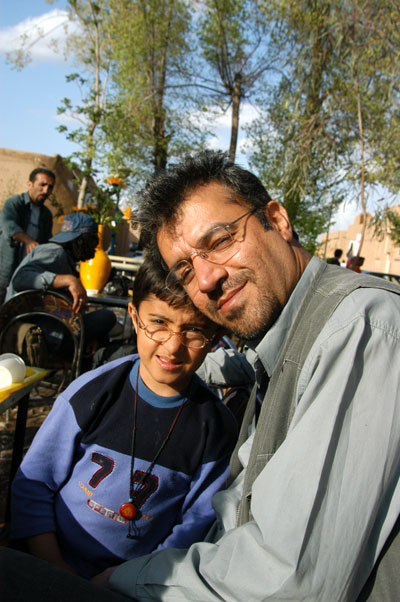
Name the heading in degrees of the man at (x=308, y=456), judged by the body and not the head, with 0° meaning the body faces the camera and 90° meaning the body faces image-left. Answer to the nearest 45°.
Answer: approximately 45°

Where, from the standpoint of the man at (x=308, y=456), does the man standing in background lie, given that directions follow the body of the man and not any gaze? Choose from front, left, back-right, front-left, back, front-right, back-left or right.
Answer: right

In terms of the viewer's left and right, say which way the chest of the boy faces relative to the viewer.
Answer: facing the viewer

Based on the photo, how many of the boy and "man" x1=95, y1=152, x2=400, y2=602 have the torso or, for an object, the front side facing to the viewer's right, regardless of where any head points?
0

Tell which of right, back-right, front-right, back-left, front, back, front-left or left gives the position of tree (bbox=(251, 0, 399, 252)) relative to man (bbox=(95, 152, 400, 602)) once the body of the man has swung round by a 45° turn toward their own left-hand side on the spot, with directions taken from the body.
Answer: back

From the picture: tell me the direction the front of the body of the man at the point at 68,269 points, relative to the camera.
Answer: to the viewer's right

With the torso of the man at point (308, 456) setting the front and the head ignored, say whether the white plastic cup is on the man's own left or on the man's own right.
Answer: on the man's own right

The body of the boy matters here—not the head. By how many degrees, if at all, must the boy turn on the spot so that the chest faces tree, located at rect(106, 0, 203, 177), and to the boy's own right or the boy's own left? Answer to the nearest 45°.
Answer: approximately 180°

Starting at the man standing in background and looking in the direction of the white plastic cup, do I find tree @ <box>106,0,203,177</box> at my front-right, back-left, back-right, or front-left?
back-left

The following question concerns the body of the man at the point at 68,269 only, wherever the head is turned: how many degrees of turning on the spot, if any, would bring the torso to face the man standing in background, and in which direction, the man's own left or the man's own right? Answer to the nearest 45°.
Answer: approximately 90° to the man's own left

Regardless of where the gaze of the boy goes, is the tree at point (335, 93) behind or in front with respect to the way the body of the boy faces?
behind

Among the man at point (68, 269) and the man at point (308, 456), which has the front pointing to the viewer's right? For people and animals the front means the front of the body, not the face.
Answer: the man at point (68, 269)

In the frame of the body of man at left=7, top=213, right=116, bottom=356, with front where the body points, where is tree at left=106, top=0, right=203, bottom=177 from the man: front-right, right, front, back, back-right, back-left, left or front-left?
left
